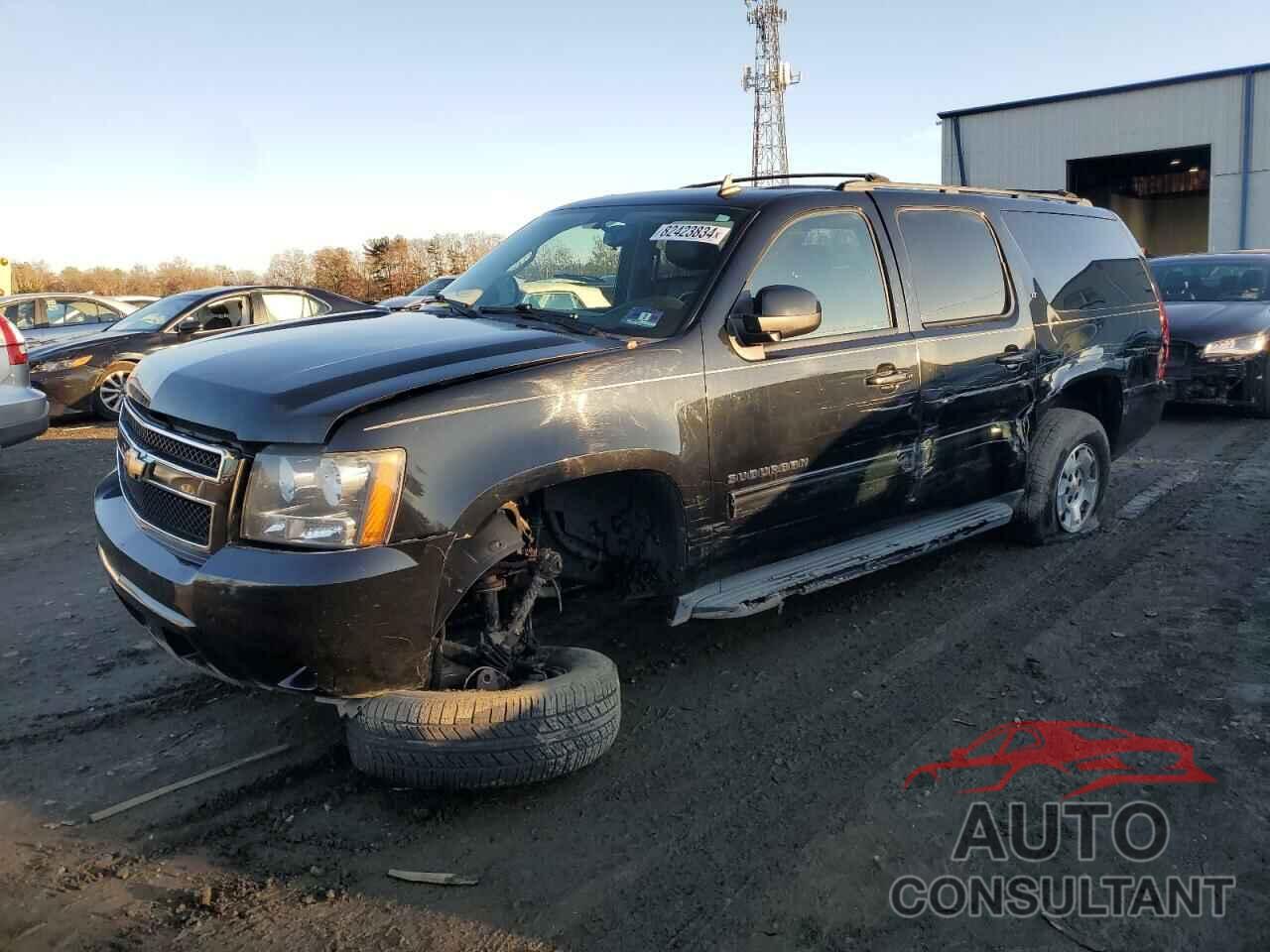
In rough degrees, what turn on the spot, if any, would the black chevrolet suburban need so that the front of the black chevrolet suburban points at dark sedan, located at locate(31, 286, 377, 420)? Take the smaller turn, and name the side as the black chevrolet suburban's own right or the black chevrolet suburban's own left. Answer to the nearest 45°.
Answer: approximately 90° to the black chevrolet suburban's own right

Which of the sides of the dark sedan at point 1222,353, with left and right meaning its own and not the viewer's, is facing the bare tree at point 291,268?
right

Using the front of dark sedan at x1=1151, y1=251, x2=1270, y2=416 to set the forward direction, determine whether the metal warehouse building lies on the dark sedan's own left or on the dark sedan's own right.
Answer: on the dark sedan's own right

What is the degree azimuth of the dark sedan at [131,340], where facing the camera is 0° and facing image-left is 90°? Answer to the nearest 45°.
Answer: approximately 45°

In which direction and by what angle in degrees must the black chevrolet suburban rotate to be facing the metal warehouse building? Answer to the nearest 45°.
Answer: approximately 180°

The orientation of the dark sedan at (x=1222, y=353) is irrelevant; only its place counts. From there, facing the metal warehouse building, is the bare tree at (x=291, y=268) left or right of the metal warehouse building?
left

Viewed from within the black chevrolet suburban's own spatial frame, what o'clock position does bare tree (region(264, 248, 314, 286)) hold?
The bare tree is roughly at 4 o'clock from the black chevrolet suburban.

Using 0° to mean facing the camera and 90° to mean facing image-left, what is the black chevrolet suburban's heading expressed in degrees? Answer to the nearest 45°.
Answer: approximately 45°

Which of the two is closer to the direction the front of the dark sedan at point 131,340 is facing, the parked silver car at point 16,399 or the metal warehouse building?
the parked silver car

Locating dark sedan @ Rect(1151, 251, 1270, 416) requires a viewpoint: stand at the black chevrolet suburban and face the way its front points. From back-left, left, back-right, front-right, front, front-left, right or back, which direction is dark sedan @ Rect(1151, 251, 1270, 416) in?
back

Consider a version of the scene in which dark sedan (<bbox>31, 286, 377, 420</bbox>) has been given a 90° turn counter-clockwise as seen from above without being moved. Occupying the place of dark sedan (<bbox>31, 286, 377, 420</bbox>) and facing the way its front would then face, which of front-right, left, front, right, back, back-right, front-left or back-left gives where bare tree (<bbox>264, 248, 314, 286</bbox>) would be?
back-left

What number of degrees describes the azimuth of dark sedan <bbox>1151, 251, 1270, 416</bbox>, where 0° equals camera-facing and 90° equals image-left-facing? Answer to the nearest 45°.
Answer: approximately 45°
